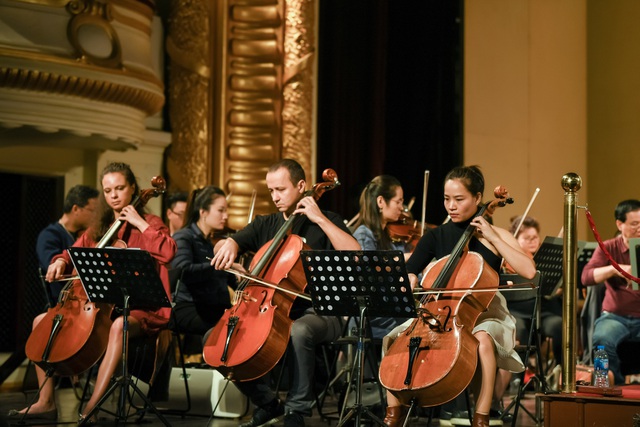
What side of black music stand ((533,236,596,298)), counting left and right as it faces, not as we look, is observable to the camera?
back

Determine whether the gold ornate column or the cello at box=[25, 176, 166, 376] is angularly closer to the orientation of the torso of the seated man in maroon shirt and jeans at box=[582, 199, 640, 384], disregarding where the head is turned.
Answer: the cello

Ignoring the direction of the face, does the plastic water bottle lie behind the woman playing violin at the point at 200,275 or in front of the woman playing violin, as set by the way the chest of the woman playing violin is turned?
in front

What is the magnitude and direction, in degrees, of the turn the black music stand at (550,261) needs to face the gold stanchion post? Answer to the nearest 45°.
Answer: approximately 180°

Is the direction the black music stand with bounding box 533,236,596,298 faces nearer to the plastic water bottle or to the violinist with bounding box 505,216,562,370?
the violinist

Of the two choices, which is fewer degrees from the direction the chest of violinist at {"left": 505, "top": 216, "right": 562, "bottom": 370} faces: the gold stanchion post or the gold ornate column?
the gold stanchion post
